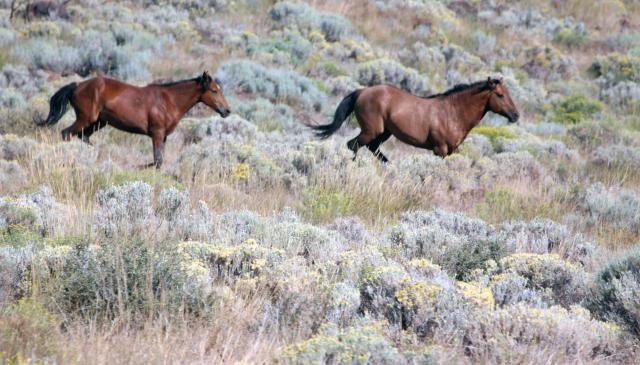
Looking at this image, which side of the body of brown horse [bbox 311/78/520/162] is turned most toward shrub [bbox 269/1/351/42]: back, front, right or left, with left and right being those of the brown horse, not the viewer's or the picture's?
left

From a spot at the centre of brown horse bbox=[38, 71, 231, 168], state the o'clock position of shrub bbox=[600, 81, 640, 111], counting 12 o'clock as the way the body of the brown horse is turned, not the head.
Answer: The shrub is roughly at 11 o'clock from the brown horse.

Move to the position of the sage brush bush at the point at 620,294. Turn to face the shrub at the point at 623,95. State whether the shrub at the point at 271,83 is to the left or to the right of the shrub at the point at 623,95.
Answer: left

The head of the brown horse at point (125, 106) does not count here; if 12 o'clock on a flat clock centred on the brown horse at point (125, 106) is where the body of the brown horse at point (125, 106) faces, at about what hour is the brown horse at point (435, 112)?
the brown horse at point (435, 112) is roughly at 12 o'clock from the brown horse at point (125, 106).

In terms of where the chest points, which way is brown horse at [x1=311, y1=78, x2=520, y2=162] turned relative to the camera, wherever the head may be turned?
to the viewer's right

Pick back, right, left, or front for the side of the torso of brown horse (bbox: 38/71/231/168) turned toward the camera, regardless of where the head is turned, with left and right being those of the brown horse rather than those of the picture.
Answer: right

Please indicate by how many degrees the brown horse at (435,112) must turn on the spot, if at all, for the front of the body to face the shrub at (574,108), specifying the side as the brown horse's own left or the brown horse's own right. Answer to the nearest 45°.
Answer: approximately 45° to the brown horse's own left

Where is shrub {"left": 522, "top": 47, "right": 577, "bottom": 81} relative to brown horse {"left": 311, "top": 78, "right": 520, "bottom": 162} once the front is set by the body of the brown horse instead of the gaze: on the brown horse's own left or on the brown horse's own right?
on the brown horse's own left

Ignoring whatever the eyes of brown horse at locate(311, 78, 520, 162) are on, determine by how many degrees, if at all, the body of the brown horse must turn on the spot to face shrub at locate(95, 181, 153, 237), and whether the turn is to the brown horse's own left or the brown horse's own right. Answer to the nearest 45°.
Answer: approximately 135° to the brown horse's own right

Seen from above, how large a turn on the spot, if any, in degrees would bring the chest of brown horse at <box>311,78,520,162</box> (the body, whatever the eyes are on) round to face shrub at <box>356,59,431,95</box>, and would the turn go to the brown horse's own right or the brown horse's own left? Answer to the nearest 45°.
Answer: approximately 90° to the brown horse's own left
